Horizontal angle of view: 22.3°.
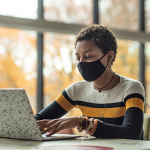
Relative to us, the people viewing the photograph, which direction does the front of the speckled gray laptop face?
facing away from the viewer and to the right of the viewer

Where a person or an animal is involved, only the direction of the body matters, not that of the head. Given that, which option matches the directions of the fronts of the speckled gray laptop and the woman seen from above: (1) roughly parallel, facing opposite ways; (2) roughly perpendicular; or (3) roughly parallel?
roughly parallel, facing opposite ways

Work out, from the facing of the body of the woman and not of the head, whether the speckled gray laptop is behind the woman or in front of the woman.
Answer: in front

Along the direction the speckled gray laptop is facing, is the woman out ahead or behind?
ahead

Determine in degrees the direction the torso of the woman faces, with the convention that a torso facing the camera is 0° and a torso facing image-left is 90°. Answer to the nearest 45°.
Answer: approximately 45°

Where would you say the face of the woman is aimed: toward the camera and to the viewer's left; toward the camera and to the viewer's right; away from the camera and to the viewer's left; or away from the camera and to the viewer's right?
toward the camera and to the viewer's left
